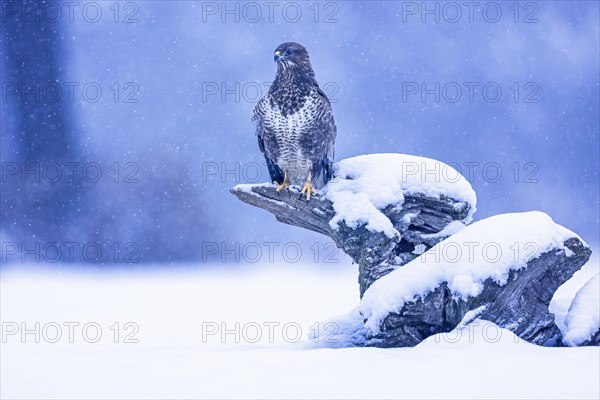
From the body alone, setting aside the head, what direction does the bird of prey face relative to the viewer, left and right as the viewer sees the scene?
facing the viewer

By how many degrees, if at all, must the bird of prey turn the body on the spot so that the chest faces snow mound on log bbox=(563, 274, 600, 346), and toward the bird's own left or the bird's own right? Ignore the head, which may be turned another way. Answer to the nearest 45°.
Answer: approximately 90° to the bird's own left
